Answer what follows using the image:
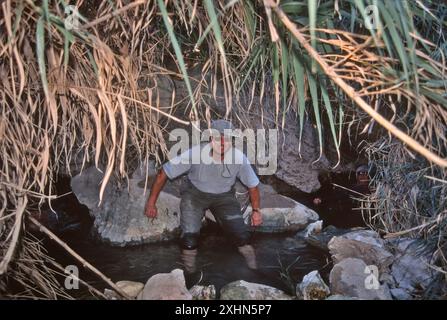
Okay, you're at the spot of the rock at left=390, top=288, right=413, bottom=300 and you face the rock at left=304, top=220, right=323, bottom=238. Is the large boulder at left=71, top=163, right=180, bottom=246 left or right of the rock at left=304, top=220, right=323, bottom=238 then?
left

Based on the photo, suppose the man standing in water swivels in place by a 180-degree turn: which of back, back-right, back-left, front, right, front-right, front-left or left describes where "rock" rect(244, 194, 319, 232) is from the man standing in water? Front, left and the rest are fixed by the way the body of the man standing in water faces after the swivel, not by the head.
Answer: front-right

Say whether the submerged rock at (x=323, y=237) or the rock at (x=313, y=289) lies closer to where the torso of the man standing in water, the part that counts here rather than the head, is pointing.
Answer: the rock

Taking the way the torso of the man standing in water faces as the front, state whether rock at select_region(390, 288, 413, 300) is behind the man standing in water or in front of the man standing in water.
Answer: in front

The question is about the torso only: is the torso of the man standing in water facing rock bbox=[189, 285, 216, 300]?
yes

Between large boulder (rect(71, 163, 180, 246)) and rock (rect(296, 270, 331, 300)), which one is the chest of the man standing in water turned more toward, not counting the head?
the rock

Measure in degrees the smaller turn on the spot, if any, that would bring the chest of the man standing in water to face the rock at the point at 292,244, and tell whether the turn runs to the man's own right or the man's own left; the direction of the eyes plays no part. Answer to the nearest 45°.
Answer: approximately 90° to the man's own left

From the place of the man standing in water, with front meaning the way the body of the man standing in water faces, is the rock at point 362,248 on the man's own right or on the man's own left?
on the man's own left

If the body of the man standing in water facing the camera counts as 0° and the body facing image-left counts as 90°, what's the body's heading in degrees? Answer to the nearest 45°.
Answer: approximately 0°

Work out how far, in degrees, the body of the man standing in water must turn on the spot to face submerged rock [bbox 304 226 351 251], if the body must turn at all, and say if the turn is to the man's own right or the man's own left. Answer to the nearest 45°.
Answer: approximately 90° to the man's own left

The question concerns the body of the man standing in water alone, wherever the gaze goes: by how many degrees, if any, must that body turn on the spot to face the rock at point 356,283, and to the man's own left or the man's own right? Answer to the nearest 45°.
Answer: approximately 45° to the man's own left
